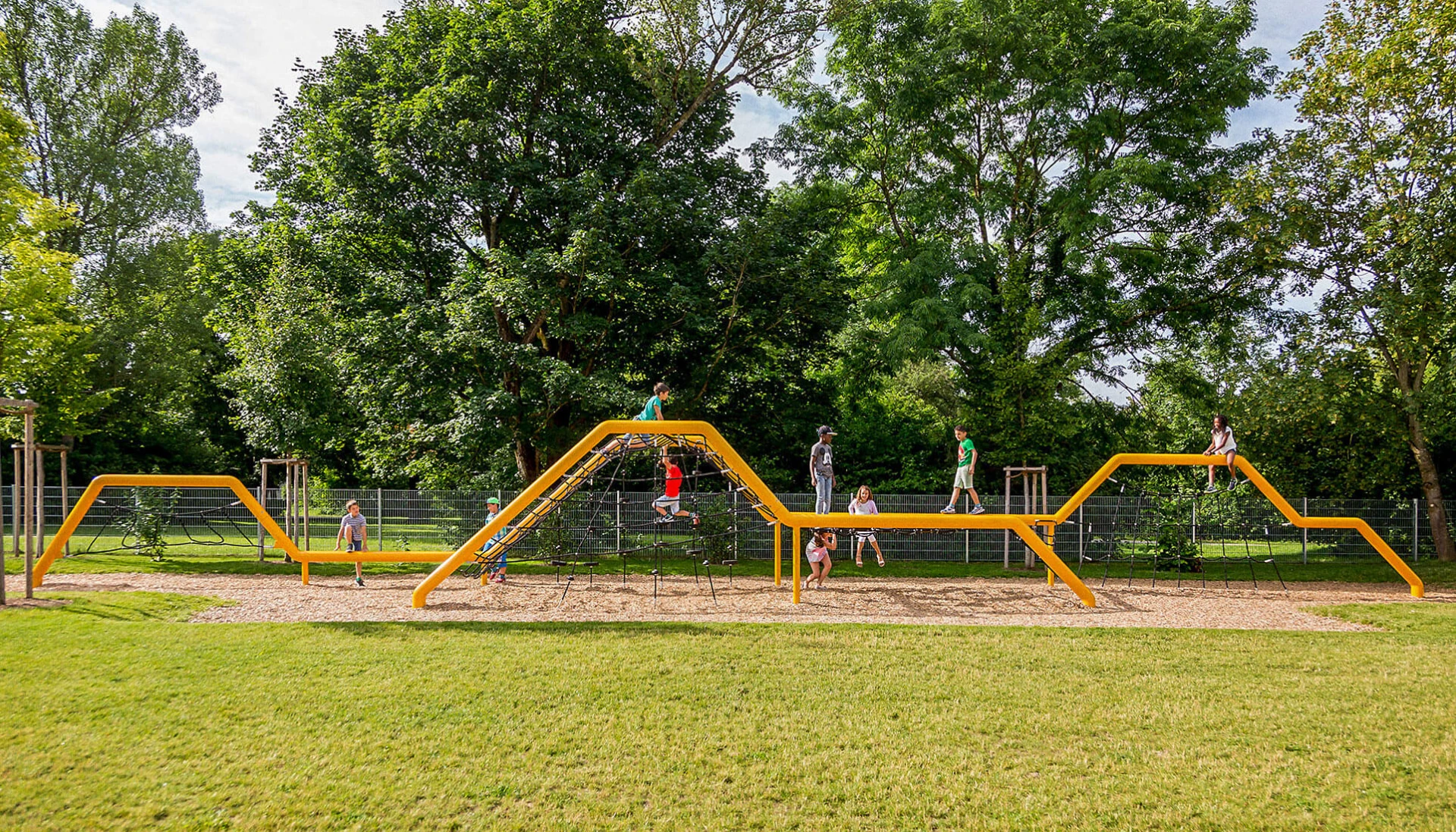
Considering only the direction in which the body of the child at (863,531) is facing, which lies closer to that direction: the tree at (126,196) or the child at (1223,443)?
the child

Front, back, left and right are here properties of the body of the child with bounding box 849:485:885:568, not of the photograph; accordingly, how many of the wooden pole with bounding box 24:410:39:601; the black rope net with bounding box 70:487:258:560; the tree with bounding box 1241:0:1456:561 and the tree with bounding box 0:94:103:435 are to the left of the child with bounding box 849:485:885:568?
1

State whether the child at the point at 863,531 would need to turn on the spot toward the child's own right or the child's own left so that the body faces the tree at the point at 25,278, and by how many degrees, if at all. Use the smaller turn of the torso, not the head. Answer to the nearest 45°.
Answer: approximately 90° to the child's own right

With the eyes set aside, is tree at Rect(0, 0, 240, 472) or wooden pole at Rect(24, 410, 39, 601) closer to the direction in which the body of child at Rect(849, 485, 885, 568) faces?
the wooden pole

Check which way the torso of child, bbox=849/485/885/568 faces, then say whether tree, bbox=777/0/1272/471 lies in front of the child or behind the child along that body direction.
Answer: behind

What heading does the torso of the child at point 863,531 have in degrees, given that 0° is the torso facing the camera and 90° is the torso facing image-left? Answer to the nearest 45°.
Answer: approximately 0°

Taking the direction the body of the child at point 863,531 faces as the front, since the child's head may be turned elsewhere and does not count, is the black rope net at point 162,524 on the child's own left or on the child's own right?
on the child's own right

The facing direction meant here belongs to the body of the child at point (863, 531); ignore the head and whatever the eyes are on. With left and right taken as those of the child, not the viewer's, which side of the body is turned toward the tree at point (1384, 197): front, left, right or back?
left
